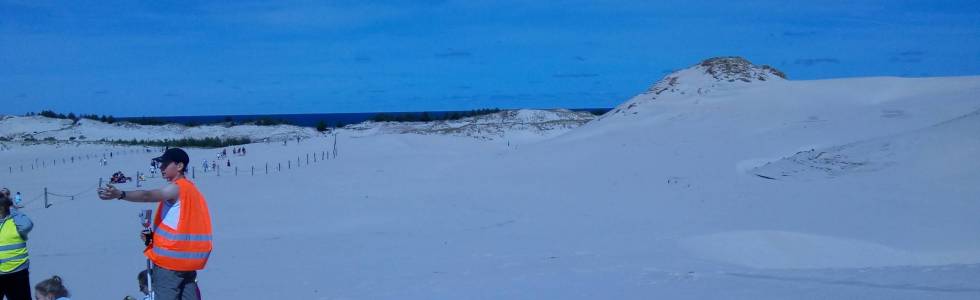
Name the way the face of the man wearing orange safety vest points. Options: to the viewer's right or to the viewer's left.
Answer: to the viewer's left

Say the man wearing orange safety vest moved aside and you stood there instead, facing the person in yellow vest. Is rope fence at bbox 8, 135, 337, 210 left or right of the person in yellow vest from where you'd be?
right

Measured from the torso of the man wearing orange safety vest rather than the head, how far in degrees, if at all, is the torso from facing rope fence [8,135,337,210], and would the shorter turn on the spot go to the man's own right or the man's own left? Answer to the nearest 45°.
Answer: approximately 90° to the man's own right

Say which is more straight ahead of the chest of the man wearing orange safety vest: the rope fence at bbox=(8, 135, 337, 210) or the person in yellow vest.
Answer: the person in yellow vest

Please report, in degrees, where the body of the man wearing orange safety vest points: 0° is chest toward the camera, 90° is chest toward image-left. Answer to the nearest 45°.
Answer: approximately 90°

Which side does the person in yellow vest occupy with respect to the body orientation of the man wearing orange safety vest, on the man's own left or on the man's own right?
on the man's own right
